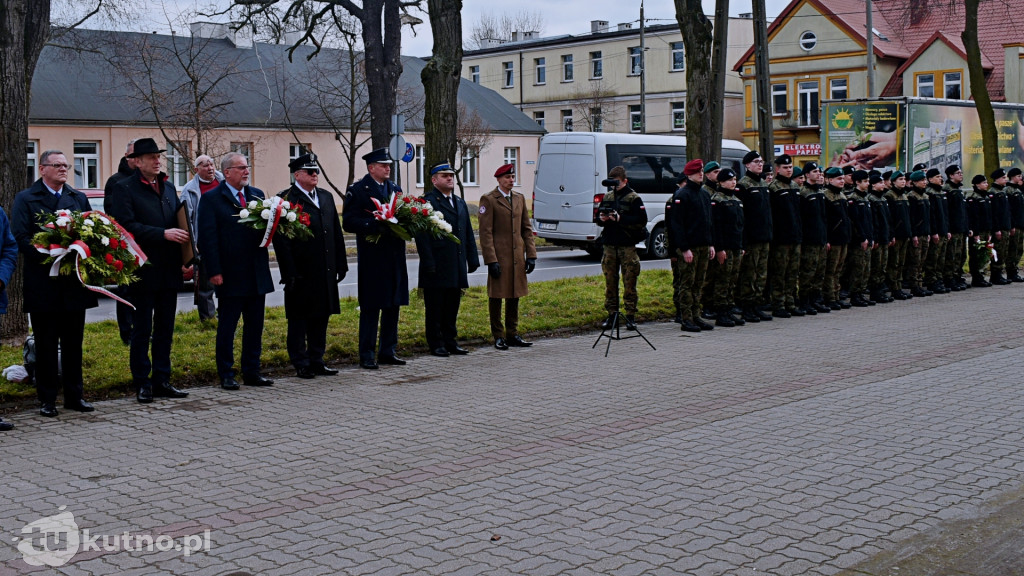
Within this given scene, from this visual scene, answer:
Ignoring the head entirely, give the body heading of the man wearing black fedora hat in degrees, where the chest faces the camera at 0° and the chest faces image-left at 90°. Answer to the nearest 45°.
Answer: approximately 315°

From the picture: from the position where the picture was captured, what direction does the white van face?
facing away from the viewer and to the right of the viewer

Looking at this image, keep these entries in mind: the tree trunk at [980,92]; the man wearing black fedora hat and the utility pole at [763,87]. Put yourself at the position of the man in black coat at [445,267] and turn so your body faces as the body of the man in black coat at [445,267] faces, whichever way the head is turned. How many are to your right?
1

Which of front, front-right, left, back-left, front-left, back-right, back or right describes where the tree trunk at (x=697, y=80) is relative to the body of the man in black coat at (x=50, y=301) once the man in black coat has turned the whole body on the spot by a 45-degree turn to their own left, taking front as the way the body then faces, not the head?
front-left

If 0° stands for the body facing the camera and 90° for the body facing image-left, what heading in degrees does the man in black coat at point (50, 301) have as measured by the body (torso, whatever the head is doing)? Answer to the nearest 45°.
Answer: approximately 315°

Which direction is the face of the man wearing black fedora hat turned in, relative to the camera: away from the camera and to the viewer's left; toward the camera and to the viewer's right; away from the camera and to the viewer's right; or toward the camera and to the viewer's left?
toward the camera and to the viewer's right

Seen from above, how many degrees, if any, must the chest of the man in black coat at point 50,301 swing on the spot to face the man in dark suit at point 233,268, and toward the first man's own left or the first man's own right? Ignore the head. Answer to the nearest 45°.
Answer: approximately 90° to the first man's own left

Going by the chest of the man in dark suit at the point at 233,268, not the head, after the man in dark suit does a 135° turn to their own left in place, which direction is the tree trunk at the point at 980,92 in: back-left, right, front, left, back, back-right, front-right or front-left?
front-right

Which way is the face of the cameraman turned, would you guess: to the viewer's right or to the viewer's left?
to the viewer's left

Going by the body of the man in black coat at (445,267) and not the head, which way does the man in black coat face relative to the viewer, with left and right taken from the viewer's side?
facing the viewer and to the right of the viewer

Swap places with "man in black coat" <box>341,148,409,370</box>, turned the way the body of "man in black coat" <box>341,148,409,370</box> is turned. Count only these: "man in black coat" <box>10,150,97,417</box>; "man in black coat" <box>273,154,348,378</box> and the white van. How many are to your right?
2

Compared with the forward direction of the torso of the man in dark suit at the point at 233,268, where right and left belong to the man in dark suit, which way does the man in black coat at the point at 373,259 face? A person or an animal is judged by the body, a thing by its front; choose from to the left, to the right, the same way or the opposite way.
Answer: the same way

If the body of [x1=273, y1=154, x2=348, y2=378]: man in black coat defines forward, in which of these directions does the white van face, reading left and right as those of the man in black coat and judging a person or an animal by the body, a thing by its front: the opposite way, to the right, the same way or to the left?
to the left

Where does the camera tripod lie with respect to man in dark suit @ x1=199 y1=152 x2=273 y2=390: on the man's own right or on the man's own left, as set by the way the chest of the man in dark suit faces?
on the man's own left

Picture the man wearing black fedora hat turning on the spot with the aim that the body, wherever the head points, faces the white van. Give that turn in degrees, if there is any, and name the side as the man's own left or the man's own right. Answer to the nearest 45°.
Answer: approximately 90° to the man's own left

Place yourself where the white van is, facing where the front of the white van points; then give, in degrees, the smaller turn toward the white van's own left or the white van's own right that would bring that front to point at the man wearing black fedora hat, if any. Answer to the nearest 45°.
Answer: approximately 135° to the white van's own right

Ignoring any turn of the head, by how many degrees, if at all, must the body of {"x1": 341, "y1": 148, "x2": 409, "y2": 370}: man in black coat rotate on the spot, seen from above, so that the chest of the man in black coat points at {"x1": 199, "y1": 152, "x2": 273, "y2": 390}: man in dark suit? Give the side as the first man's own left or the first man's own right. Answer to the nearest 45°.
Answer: approximately 90° to the first man's own right

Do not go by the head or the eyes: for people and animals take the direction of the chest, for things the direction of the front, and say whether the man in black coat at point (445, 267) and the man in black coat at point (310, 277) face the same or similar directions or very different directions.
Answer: same or similar directions
